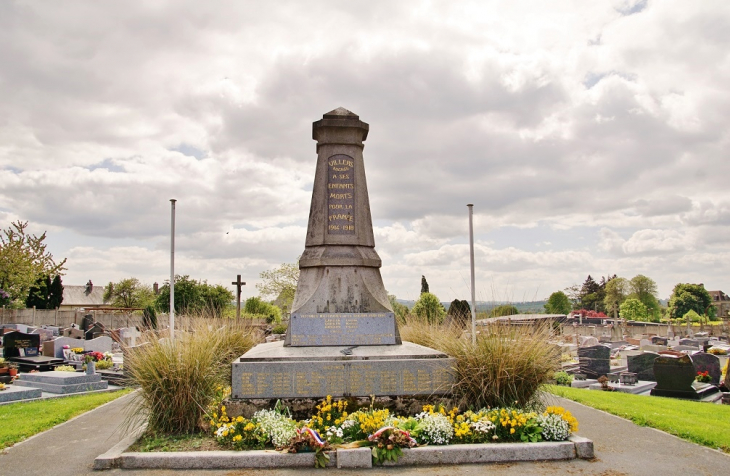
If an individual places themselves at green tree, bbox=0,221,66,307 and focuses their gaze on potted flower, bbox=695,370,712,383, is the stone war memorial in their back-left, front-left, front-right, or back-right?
front-right

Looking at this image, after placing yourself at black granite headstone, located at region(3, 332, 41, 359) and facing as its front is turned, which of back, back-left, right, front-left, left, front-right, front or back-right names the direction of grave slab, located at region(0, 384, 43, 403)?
front

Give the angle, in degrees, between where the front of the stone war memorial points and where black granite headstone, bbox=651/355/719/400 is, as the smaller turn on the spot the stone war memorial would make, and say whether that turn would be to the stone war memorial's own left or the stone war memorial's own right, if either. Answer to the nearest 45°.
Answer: approximately 135° to the stone war memorial's own left

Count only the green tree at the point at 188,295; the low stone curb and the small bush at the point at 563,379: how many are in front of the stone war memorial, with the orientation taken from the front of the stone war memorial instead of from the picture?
1

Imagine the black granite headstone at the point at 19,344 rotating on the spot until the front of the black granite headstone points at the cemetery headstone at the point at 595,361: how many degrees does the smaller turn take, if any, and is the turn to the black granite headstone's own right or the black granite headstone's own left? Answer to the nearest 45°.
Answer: approximately 45° to the black granite headstone's own left

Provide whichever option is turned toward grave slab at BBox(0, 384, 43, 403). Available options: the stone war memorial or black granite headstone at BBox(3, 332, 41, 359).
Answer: the black granite headstone

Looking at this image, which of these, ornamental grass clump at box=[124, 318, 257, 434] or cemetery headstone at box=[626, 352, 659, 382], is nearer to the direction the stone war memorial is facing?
the ornamental grass clump

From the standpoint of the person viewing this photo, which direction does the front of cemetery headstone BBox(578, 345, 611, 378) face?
facing the viewer

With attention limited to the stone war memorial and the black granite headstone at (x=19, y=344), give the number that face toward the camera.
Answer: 2

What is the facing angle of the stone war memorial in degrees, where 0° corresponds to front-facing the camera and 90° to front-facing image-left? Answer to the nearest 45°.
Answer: approximately 0°

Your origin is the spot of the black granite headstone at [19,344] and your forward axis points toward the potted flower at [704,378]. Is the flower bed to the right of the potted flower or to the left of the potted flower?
right

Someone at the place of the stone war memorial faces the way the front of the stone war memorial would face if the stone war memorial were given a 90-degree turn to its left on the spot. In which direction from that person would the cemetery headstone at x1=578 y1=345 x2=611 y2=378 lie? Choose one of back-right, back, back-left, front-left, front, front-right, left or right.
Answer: front-left

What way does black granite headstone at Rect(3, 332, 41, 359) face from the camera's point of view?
toward the camera
